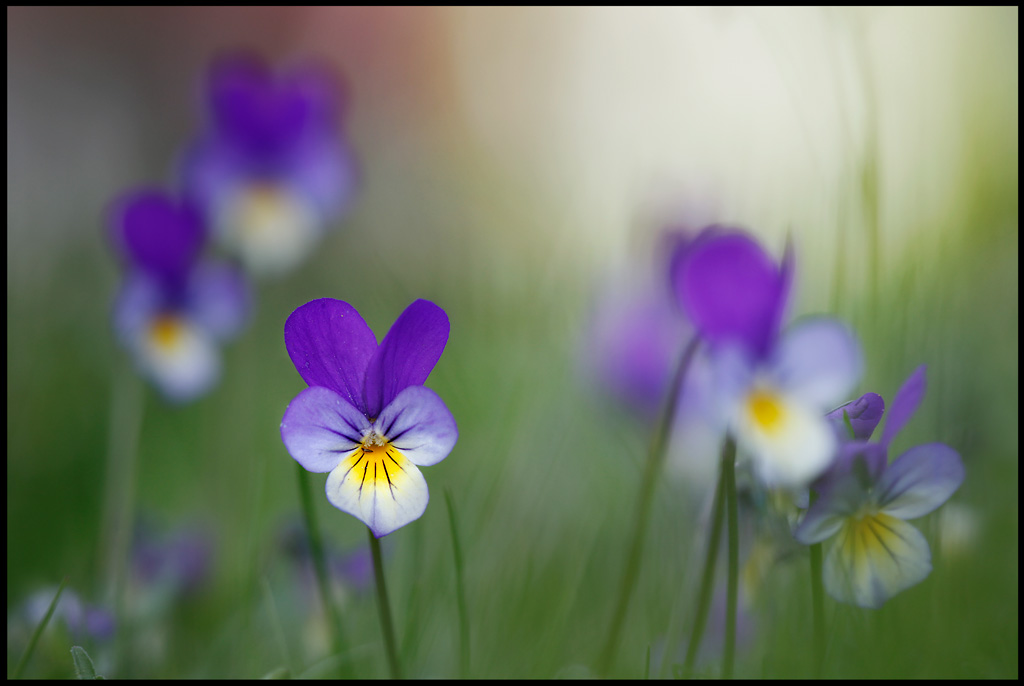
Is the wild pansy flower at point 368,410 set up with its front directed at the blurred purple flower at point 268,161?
no

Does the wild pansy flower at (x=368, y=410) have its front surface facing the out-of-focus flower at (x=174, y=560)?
no

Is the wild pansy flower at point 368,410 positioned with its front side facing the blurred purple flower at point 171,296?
no

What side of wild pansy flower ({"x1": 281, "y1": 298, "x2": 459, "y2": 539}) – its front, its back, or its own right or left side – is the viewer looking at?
front
